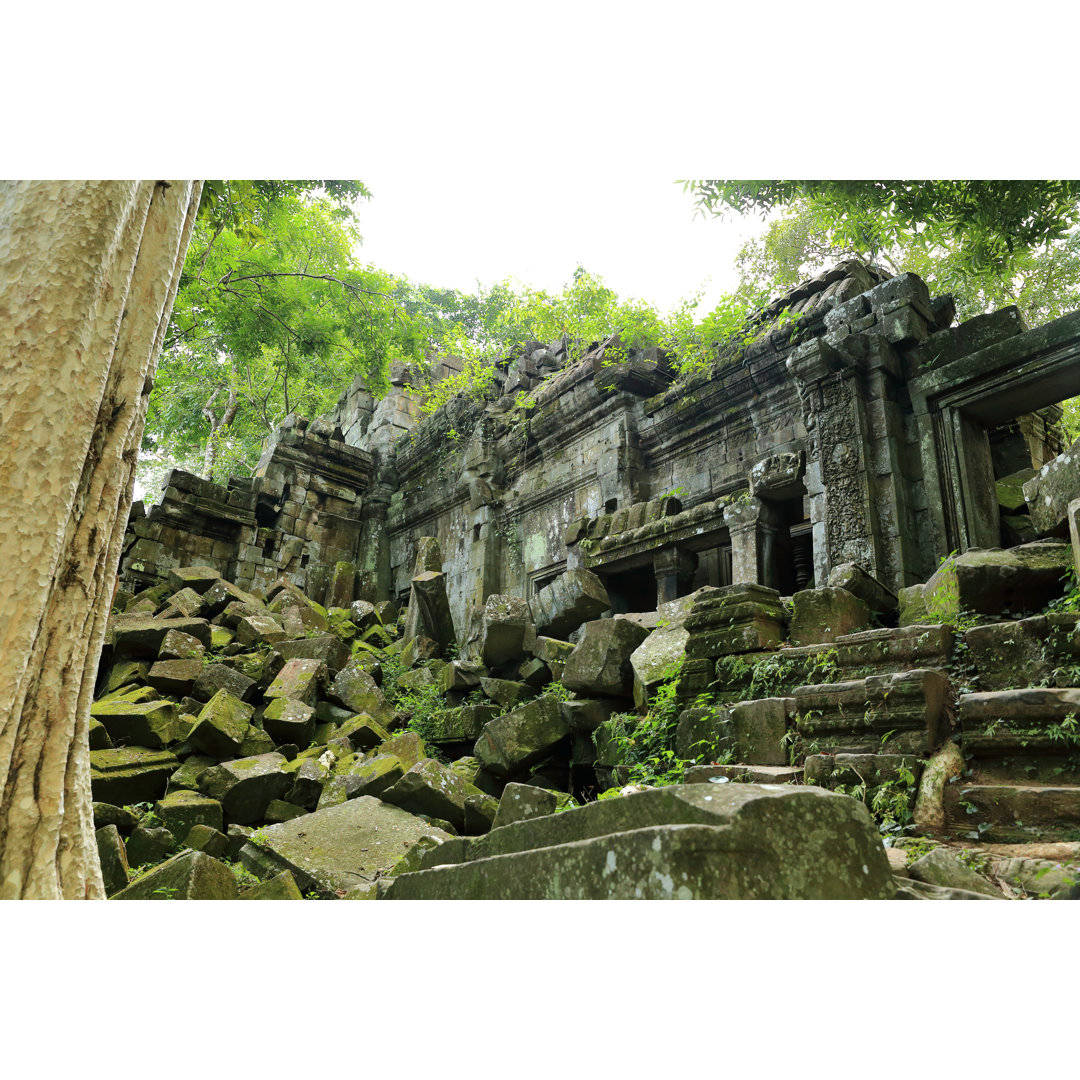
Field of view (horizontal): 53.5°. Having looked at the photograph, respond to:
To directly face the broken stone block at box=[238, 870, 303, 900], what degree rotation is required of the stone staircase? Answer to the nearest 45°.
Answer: approximately 90° to its right

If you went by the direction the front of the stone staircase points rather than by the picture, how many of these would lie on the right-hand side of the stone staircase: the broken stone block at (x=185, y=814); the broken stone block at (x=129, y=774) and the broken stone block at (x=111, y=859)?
3

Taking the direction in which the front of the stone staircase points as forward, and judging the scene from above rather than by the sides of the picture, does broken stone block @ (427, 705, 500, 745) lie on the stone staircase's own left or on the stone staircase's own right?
on the stone staircase's own right

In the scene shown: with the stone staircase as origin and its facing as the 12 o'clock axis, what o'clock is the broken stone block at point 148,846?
The broken stone block is roughly at 3 o'clock from the stone staircase.

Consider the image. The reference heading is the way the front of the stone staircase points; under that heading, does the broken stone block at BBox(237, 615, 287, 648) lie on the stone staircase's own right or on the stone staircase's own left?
on the stone staircase's own right

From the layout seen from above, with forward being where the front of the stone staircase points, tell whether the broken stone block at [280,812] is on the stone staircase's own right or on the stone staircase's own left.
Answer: on the stone staircase's own right

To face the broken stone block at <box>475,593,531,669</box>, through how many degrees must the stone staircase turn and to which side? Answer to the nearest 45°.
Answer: approximately 135° to its right

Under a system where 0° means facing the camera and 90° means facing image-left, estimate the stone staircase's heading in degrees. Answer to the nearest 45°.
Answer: approximately 0°

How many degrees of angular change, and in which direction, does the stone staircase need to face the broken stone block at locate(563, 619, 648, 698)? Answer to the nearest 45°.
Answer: approximately 135° to its right
